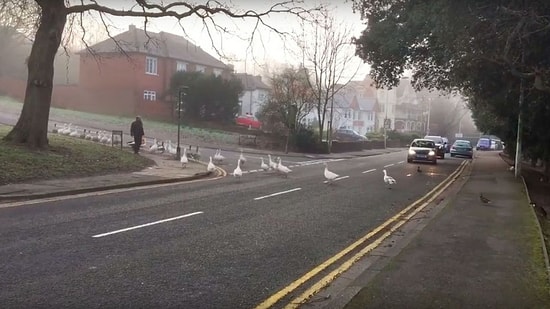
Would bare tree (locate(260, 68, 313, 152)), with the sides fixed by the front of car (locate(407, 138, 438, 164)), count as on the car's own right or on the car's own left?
on the car's own right

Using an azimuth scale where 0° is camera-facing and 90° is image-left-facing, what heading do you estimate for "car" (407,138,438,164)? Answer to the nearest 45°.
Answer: approximately 0°
